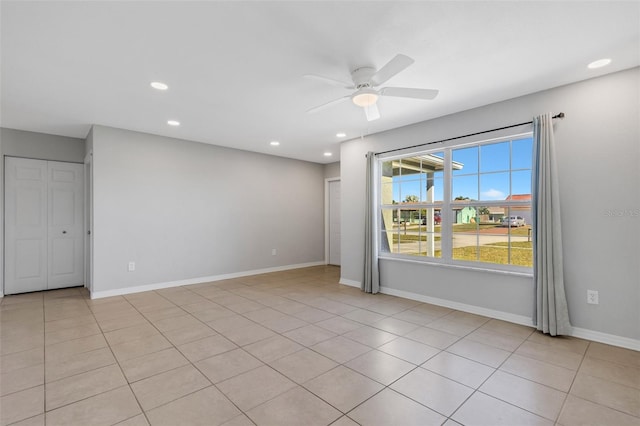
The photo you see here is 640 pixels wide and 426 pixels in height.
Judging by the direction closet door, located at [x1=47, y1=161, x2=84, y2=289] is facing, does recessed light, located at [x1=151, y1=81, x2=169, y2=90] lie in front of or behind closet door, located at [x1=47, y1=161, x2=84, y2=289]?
in front

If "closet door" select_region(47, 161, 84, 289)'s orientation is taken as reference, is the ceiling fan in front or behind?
in front

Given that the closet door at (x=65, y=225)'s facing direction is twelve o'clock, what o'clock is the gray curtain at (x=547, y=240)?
The gray curtain is roughly at 11 o'clock from the closet door.

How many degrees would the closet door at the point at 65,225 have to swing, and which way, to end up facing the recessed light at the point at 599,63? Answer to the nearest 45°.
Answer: approximately 45° to its left

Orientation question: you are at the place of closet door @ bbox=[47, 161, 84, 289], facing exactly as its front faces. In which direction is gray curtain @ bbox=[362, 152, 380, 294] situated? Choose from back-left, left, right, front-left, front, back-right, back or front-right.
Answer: front-left

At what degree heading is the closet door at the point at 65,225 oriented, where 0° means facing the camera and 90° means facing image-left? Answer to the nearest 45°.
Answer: approximately 0°

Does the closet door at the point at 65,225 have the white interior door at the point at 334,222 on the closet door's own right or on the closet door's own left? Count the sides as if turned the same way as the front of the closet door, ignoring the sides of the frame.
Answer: on the closet door's own left
